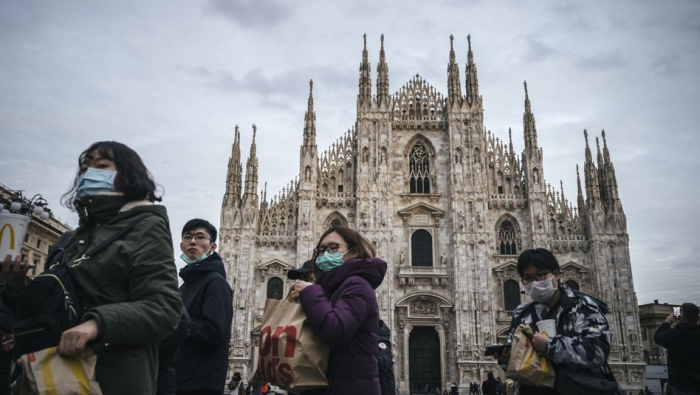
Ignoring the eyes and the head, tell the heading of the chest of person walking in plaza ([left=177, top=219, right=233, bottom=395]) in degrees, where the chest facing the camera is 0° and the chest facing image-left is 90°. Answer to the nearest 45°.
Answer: approximately 45°

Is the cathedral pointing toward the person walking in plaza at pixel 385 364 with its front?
yes

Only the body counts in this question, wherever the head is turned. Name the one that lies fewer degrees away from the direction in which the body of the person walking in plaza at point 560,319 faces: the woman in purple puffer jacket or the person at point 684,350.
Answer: the woman in purple puffer jacket

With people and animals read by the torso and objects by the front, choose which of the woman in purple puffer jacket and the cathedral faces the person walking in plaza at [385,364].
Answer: the cathedral

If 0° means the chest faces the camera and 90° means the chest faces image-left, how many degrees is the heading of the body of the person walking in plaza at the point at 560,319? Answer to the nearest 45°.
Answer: approximately 45°

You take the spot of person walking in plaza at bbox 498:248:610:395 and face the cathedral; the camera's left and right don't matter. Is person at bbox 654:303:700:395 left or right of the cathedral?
right

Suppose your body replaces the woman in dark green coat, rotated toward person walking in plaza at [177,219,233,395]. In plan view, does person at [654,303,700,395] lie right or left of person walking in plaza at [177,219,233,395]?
right

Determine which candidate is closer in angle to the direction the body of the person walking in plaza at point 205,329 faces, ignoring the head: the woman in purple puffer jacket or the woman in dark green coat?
the woman in dark green coat
